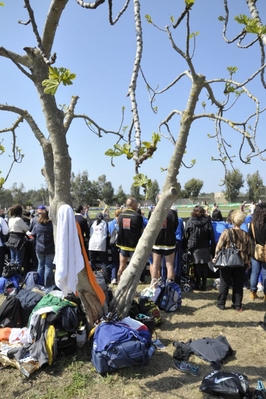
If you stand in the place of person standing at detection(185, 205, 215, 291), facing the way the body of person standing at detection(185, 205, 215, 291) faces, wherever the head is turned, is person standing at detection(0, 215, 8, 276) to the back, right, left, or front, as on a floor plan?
left

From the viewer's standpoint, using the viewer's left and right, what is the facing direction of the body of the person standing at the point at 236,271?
facing away from the viewer

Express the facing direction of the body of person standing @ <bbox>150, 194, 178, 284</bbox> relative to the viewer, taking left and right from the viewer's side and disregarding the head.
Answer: facing away from the viewer

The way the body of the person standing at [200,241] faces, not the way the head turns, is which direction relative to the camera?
away from the camera

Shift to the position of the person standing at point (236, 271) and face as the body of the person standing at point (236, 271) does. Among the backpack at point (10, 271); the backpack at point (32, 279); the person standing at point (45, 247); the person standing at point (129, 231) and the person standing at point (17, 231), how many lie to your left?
5

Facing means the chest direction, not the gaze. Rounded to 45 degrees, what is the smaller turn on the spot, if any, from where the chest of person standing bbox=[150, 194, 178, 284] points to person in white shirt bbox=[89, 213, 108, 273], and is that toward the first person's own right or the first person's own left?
approximately 45° to the first person's own left

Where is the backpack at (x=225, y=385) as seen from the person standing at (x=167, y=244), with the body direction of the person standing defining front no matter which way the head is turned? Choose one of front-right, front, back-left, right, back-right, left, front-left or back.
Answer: back

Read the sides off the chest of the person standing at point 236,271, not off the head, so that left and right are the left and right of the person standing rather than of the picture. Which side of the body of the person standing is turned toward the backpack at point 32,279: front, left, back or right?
left

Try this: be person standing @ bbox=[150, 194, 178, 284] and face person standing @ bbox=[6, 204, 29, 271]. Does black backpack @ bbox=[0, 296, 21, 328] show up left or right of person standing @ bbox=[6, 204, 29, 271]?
left

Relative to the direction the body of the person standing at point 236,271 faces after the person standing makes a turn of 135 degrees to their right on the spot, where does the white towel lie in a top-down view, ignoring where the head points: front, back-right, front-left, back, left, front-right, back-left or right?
right

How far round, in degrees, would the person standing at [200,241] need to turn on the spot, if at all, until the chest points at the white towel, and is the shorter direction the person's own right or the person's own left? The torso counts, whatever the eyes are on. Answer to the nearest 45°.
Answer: approximately 135° to the person's own left

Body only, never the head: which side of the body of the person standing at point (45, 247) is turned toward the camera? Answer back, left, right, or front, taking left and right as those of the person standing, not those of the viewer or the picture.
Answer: back

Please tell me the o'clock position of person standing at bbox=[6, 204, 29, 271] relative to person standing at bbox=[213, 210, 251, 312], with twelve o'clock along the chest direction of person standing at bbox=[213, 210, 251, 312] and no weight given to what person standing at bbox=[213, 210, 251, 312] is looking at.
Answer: person standing at bbox=[6, 204, 29, 271] is roughly at 9 o'clock from person standing at bbox=[213, 210, 251, 312].
